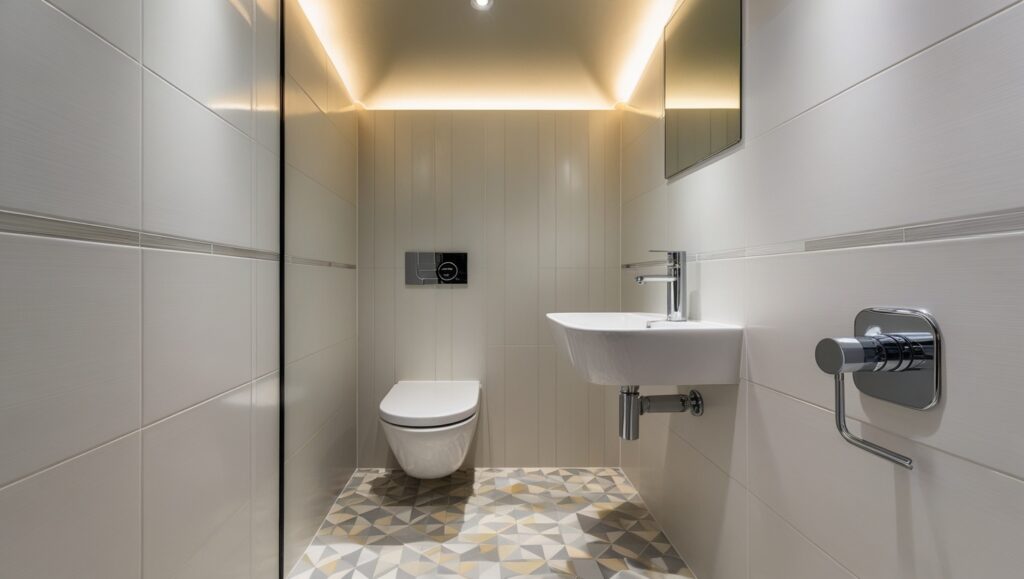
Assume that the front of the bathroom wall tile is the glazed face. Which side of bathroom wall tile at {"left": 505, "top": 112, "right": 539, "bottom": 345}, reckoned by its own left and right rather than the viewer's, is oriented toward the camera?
front

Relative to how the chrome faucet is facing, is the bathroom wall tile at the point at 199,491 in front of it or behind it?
in front

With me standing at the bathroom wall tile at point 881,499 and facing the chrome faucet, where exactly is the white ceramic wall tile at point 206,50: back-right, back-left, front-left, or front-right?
front-left

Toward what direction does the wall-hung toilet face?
toward the camera

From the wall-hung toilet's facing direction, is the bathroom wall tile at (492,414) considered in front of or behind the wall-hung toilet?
behind

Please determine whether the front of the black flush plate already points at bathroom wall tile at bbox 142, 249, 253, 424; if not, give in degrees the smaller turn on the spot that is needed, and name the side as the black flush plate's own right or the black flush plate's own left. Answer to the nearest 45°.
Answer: approximately 45° to the black flush plate's own right

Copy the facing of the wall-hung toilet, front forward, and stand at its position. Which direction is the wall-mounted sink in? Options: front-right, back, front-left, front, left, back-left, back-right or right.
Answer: front-left

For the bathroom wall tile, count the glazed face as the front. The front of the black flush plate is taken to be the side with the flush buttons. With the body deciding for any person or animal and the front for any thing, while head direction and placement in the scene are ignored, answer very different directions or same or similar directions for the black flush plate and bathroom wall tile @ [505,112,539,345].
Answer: same or similar directions

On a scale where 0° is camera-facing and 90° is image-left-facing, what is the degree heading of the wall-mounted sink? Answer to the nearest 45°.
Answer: approximately 90°

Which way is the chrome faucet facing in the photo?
to the viewer's left

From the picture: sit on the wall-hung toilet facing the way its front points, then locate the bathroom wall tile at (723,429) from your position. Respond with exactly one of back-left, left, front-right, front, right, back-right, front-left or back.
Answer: front-left
